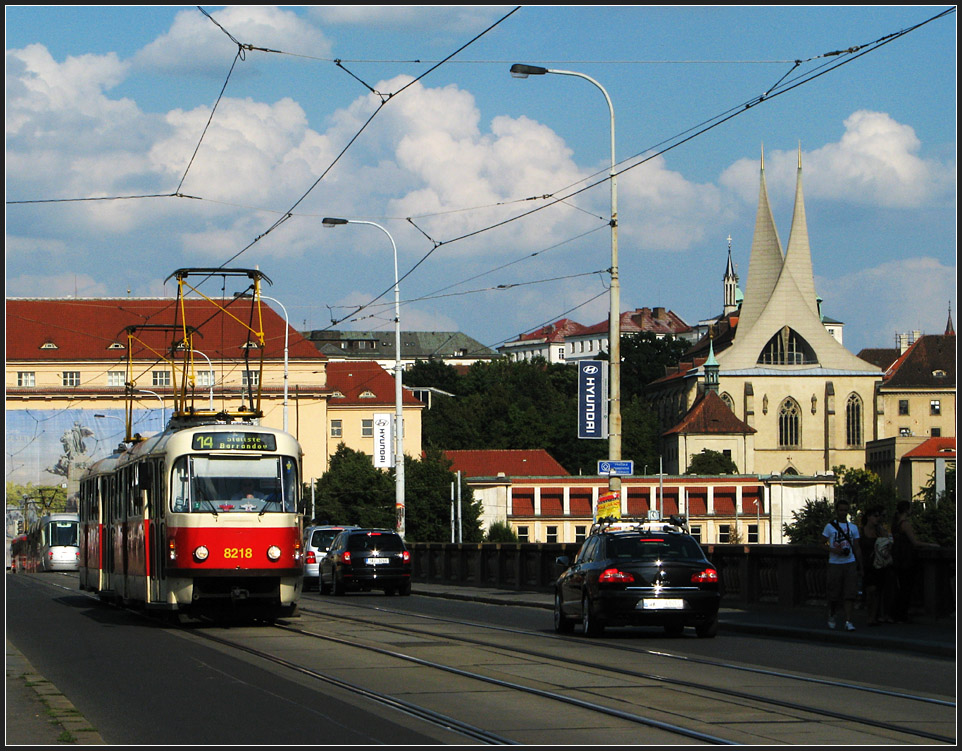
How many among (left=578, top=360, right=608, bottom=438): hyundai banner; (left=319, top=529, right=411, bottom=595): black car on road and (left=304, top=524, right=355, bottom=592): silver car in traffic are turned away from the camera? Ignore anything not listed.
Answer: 2

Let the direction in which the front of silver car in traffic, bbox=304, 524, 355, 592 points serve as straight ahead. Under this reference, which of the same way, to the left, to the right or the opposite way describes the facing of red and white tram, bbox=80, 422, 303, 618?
the opposite way

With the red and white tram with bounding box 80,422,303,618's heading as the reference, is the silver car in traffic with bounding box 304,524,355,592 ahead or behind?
behind

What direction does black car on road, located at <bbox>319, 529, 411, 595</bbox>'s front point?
away from the camera

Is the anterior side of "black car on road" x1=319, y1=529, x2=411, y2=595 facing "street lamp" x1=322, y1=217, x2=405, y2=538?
yes

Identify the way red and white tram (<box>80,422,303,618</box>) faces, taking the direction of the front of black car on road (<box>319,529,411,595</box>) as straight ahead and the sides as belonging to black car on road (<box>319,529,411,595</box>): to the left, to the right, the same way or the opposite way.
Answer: the opposite way

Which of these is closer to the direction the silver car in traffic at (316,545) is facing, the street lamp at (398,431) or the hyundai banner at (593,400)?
the street lamp

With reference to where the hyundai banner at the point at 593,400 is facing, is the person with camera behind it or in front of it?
in front

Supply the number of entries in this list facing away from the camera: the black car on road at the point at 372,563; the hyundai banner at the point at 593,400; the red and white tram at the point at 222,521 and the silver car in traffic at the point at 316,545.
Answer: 2

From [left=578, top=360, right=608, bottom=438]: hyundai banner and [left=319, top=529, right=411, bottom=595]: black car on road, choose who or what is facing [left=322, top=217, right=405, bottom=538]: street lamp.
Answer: the black car on road

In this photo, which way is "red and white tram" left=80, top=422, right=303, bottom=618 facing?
toward the camera

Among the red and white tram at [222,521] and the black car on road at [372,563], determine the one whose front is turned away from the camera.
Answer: the black car on road

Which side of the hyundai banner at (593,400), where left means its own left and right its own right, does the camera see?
front

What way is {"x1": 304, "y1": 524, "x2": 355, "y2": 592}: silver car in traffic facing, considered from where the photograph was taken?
facing away from the viewer
